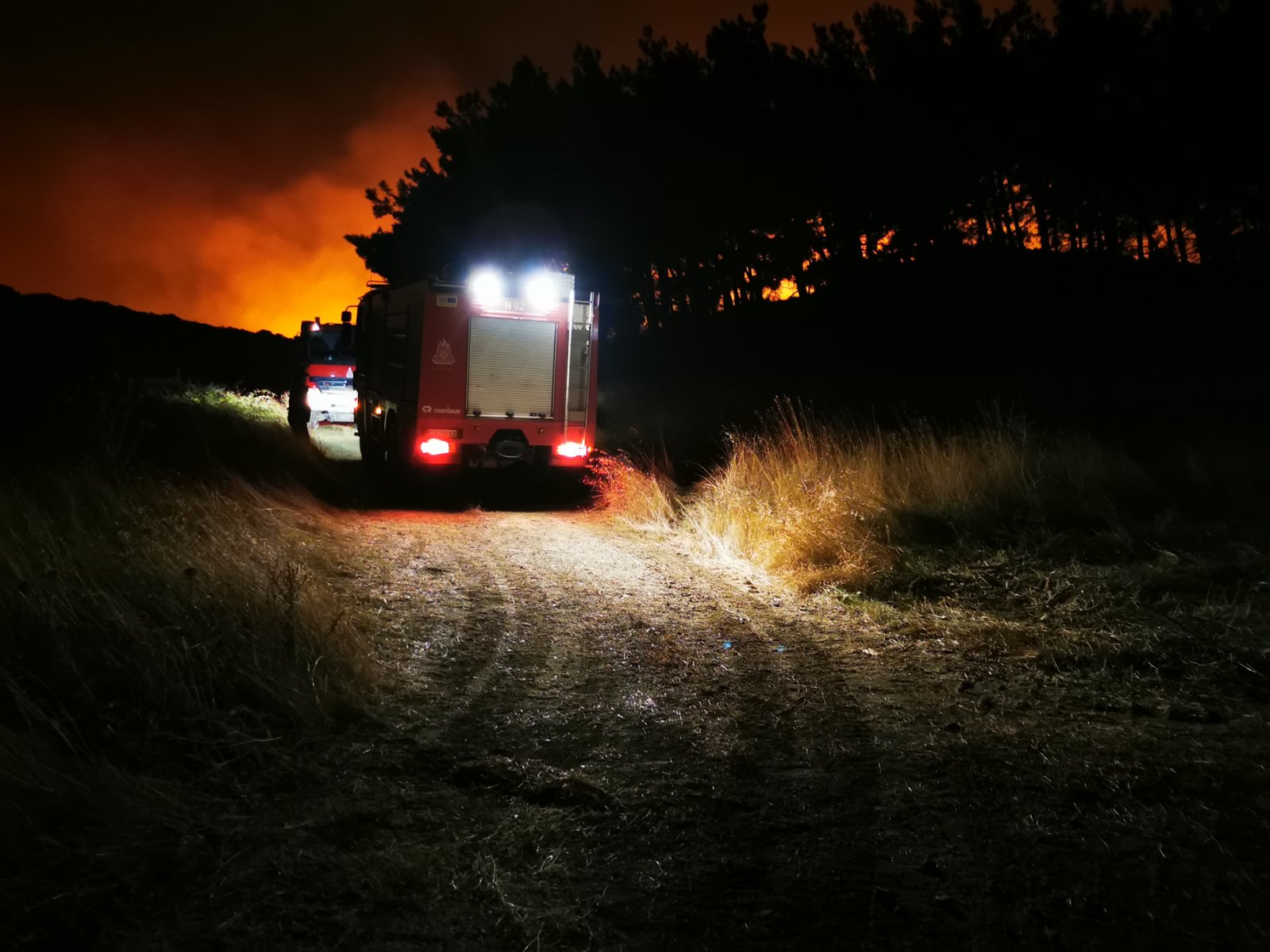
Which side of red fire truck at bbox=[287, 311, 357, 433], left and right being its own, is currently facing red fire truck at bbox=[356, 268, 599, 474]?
front

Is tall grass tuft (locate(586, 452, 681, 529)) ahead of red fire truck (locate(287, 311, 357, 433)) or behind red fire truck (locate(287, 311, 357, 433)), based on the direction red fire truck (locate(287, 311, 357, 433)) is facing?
ahead

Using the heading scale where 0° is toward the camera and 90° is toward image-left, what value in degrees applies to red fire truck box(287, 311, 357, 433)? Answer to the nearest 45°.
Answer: approximately 0°

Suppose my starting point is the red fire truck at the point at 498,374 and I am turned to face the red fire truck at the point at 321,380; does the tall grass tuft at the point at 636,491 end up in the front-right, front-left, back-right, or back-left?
back-right

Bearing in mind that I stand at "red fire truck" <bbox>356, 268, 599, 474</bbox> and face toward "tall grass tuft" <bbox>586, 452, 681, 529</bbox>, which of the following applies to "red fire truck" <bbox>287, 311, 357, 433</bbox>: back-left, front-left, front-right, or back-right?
back-left
